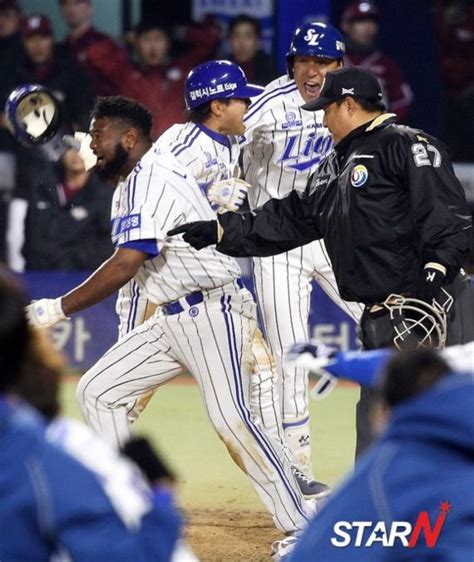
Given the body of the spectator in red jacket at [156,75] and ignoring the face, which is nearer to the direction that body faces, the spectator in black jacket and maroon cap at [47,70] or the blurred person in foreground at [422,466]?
the blurred person in foreground

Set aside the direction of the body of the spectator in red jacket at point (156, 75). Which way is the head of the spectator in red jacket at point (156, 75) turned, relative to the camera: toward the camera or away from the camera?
toward the camera

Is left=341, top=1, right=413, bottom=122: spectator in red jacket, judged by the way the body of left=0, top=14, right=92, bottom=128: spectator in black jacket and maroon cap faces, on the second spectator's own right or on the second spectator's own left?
on the second spectator's own left

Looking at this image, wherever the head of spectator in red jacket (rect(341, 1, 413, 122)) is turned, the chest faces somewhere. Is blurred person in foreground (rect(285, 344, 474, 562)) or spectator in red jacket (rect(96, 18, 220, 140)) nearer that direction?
the blurred person in foreground

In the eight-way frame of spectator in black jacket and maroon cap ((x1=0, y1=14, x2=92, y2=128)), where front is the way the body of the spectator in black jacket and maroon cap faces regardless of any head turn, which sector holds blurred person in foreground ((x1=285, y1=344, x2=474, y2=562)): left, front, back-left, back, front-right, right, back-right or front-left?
front

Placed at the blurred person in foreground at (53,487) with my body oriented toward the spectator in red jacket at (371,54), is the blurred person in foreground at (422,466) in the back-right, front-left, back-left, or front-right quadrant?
front-right

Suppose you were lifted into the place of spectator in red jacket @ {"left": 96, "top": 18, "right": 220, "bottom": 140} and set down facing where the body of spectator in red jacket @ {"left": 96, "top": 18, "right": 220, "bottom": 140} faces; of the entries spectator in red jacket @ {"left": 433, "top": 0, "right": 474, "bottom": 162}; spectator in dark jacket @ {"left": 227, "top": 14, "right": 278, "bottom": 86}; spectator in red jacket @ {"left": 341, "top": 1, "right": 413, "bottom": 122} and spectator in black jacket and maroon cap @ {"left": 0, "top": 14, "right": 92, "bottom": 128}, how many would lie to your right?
1

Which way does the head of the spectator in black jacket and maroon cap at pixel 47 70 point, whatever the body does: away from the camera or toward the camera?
toward the camera

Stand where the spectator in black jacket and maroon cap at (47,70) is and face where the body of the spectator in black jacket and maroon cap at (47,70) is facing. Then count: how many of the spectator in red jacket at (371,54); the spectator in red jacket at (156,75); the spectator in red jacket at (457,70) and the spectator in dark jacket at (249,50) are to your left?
4

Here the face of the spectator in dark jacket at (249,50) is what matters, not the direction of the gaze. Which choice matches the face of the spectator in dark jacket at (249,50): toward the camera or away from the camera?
toward the camera

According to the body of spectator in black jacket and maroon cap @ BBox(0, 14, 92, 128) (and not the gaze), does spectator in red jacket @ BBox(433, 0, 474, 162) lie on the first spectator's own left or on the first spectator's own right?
on the first spectator's own left

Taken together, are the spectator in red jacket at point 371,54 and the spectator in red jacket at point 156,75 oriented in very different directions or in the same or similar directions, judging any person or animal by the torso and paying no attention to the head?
same or similar directions

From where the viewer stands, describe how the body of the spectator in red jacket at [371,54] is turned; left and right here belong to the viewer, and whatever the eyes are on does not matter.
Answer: facing the viewer

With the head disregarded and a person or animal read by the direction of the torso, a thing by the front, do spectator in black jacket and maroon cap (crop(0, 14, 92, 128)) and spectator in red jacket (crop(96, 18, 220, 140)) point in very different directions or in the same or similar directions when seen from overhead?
same or similar directions

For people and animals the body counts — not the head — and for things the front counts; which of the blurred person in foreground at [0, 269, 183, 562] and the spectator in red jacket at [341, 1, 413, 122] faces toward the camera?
the spectator in red jacket

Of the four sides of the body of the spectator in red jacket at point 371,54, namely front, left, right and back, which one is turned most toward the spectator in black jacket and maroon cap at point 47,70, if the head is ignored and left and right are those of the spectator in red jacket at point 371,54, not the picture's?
right

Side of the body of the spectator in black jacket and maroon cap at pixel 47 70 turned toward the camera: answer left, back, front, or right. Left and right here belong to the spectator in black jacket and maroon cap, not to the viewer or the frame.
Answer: front

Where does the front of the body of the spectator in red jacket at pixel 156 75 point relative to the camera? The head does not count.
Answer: toward the camera

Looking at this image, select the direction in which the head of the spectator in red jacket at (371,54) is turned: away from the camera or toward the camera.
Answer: toward the camera

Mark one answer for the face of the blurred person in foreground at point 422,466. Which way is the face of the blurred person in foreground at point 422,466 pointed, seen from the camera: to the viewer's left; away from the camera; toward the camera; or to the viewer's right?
away from the camera
